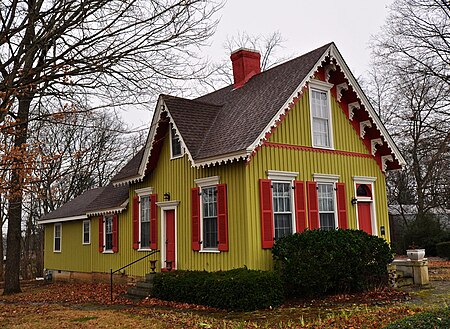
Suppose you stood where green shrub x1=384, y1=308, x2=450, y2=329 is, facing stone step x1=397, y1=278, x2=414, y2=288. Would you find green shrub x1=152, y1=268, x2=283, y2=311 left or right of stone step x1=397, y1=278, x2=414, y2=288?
left
